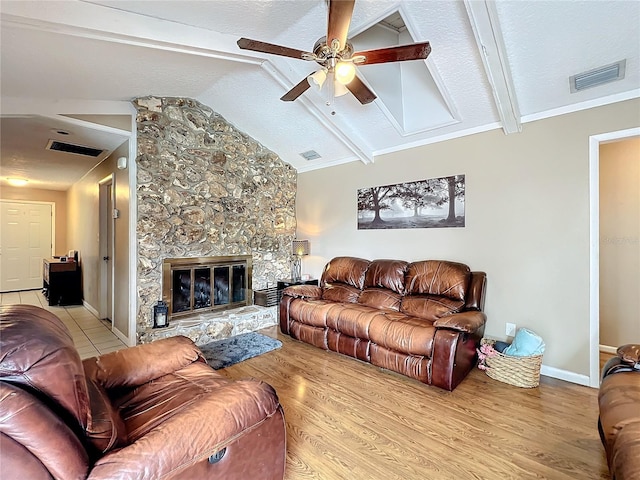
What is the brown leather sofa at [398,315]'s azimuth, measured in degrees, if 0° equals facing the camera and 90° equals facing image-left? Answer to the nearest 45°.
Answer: approximately 45°

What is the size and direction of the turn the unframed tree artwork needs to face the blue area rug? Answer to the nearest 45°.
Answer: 0° — it already faces it

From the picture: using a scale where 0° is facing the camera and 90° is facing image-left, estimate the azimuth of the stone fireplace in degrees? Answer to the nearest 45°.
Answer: approximately 315°

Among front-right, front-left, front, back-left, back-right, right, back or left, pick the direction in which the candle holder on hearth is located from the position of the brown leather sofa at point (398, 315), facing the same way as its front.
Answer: front-right

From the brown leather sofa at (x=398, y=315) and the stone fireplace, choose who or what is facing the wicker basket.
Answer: the stone fireplace

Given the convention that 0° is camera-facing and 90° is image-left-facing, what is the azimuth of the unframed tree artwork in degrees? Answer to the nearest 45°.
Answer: approximately 45°

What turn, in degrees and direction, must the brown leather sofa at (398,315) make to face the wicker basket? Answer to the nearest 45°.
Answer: approximately 135° to its left

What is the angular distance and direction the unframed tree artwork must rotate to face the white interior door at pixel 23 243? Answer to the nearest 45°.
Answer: approximately 45° to its right

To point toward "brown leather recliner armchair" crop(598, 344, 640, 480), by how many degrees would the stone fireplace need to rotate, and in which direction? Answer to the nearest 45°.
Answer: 0° — it already faces it

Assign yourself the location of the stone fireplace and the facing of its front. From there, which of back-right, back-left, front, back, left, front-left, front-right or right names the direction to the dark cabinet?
back

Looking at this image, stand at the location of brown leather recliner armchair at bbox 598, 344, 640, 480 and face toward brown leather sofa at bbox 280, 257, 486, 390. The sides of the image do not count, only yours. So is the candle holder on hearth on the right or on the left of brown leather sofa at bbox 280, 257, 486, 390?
left
